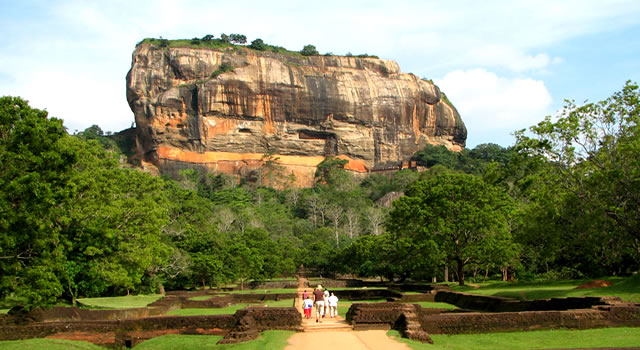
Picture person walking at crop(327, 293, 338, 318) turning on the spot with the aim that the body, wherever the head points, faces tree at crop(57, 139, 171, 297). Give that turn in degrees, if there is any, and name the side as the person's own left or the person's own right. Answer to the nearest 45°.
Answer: approximately 45° to the person's own left

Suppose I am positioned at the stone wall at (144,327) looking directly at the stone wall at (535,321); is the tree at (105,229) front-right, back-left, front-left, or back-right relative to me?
back-left

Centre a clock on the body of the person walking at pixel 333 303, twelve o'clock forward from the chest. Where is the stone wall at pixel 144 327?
The stone wall is roughly at 8 o'clock from the person walking.

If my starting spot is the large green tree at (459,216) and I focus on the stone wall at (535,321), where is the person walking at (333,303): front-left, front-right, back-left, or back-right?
front-right

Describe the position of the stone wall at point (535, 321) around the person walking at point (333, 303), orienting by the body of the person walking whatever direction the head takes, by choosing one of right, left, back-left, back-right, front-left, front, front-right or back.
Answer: back-right

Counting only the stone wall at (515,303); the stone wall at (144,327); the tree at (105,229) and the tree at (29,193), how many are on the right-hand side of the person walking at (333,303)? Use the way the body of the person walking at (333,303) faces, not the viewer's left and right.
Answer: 1

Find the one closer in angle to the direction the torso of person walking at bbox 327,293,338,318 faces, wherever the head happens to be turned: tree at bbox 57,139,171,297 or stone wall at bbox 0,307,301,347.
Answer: the tree

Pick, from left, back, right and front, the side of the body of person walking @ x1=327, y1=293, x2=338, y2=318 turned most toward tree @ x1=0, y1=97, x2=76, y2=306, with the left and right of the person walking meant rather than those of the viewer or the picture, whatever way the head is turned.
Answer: left

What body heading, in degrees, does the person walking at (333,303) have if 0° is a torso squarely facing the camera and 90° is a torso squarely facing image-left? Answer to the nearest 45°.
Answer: approximately 180°

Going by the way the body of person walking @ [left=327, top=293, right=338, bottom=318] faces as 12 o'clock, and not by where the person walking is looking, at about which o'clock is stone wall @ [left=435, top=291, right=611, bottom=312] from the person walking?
The stone wall is roughly at 3 o'clock from the person walking.

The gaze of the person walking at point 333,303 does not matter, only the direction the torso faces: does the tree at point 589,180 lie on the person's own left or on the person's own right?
on the person's own right

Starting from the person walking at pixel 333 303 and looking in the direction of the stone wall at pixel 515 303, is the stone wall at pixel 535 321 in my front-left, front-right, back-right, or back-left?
front-right

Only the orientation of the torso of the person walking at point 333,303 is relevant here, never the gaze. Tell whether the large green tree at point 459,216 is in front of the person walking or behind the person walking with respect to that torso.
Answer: in front
